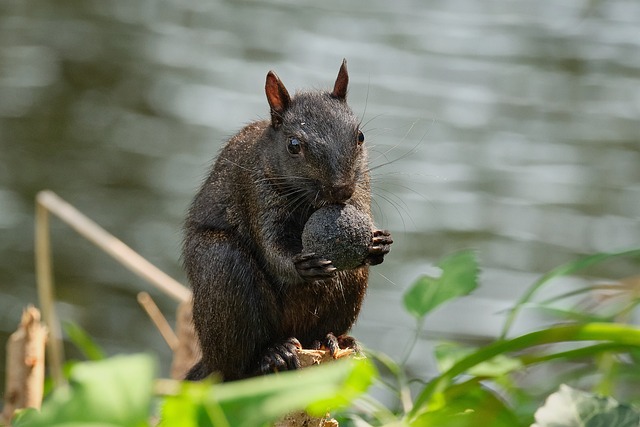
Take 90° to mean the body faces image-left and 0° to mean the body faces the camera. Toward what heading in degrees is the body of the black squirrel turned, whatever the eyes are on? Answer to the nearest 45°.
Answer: approximately 315°

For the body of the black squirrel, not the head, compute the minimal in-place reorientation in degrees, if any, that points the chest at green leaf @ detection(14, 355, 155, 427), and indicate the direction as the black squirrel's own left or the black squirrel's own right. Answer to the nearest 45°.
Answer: approximately 45° to the black squirrel's own right

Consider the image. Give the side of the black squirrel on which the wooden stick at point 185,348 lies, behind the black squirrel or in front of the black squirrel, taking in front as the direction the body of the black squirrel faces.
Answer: behind

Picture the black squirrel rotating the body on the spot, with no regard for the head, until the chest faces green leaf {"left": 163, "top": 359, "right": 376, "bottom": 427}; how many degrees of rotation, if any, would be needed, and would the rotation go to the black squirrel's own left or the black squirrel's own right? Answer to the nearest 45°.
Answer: approximately 45° to the black squirrel's own right

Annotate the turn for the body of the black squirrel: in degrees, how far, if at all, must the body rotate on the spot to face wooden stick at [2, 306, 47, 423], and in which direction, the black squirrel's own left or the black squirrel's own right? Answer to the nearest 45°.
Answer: approximately 135° to the black squirrel's own right
